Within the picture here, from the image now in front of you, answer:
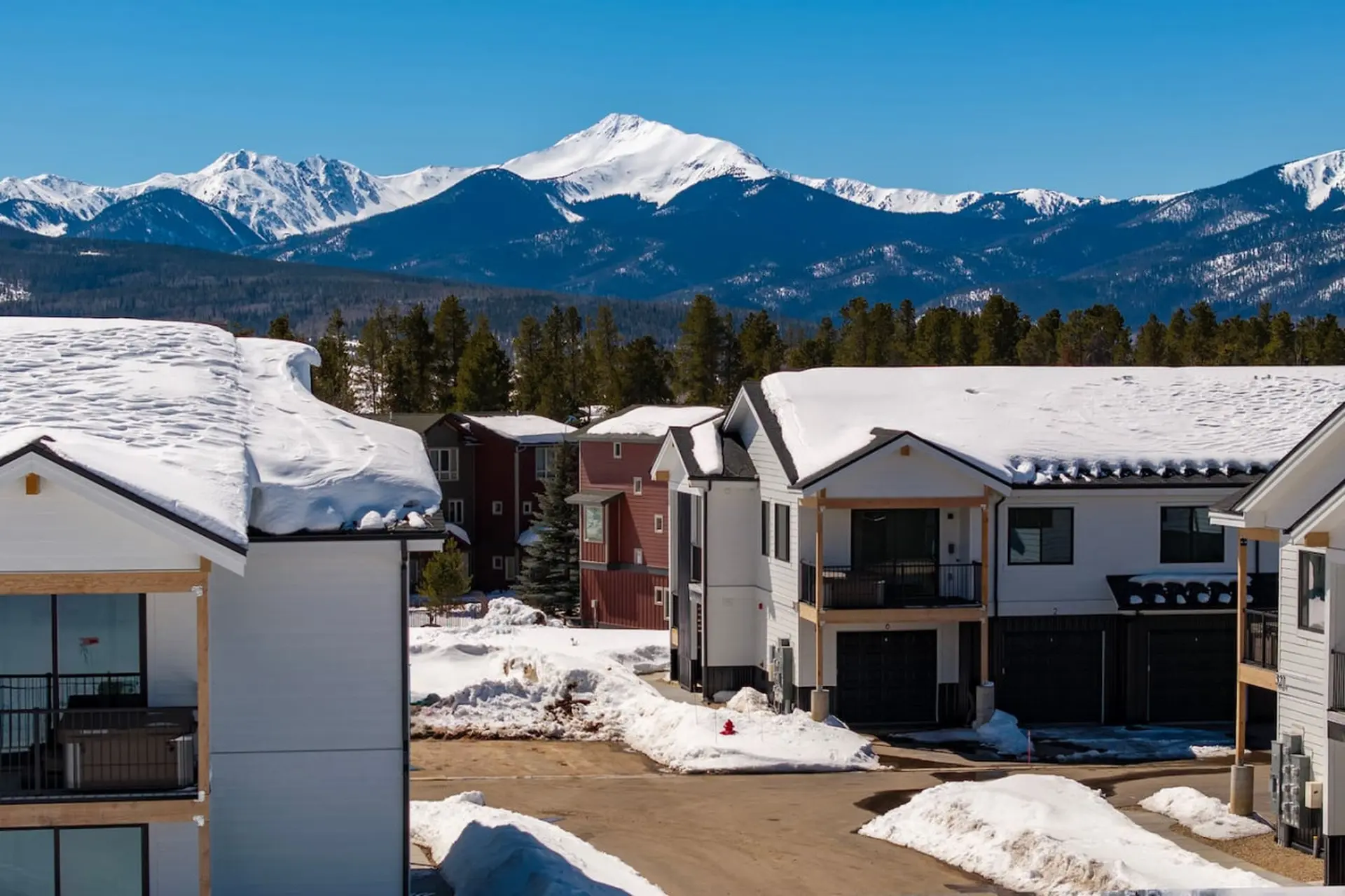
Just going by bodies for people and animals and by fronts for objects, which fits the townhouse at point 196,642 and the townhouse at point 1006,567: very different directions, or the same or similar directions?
same or similar directions

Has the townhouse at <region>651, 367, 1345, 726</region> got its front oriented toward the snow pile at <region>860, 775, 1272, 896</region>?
yes

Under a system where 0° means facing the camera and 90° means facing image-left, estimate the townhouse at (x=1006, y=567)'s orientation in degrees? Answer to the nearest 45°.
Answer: approximately 0°

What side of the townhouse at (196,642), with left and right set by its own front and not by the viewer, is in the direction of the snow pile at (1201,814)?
left

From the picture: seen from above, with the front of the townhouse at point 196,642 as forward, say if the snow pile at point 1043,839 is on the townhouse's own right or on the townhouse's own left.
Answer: on the townhouse's own left

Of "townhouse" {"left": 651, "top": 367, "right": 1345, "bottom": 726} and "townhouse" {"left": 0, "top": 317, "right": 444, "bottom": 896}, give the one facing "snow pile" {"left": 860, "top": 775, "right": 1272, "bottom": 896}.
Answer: "townhouse" {"left": 651, "top": 367, "right": 1345, "bottom": 726}

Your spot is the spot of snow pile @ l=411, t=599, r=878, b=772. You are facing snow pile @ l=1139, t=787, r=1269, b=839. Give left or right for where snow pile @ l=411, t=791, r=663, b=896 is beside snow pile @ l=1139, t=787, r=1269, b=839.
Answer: right

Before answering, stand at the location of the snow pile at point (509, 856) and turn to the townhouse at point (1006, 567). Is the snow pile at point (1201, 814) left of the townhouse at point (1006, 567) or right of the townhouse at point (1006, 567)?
right

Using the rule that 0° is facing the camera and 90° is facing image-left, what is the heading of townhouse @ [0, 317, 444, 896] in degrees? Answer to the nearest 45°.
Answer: approximately 0°

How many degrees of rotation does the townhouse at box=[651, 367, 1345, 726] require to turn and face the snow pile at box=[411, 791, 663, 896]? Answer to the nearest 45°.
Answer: approximately 45° to its right

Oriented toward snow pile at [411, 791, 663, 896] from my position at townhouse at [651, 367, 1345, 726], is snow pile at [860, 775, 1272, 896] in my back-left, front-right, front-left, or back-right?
front-left

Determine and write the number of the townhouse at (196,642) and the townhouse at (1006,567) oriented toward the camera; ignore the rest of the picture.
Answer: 2

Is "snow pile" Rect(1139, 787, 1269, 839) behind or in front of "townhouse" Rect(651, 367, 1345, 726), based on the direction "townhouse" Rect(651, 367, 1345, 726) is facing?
in front

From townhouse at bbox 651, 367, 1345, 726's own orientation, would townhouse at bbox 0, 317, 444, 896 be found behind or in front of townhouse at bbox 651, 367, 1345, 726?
in front
